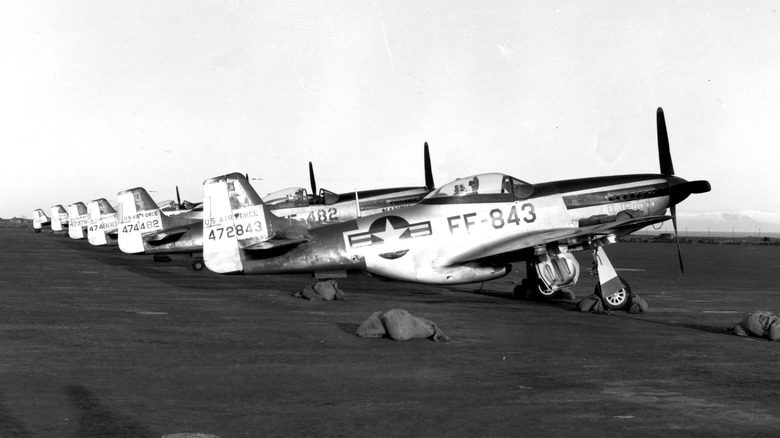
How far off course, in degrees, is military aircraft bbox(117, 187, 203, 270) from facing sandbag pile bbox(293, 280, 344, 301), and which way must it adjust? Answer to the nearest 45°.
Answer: approximately 90° to its right

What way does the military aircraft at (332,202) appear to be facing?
to the viewer's right

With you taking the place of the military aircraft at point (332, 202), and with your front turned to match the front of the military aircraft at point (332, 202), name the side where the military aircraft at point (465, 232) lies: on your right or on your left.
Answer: on your right

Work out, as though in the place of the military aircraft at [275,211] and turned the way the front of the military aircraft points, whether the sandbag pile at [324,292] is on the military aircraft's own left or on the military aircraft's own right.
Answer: on the military aircraft's own right

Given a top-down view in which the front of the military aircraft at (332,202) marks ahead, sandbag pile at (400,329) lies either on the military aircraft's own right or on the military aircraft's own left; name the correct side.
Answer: on the military aircraft's own right

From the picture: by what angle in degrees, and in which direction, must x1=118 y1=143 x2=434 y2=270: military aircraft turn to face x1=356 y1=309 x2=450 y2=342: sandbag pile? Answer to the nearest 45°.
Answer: approximately 90° to its right

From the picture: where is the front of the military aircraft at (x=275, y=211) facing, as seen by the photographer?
facing to the right of the viewer

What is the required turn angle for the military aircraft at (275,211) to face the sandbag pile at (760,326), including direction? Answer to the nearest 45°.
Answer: approximately 45° to its right

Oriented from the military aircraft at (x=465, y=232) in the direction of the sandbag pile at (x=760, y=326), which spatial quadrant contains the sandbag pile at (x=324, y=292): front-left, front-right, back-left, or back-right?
back-right
